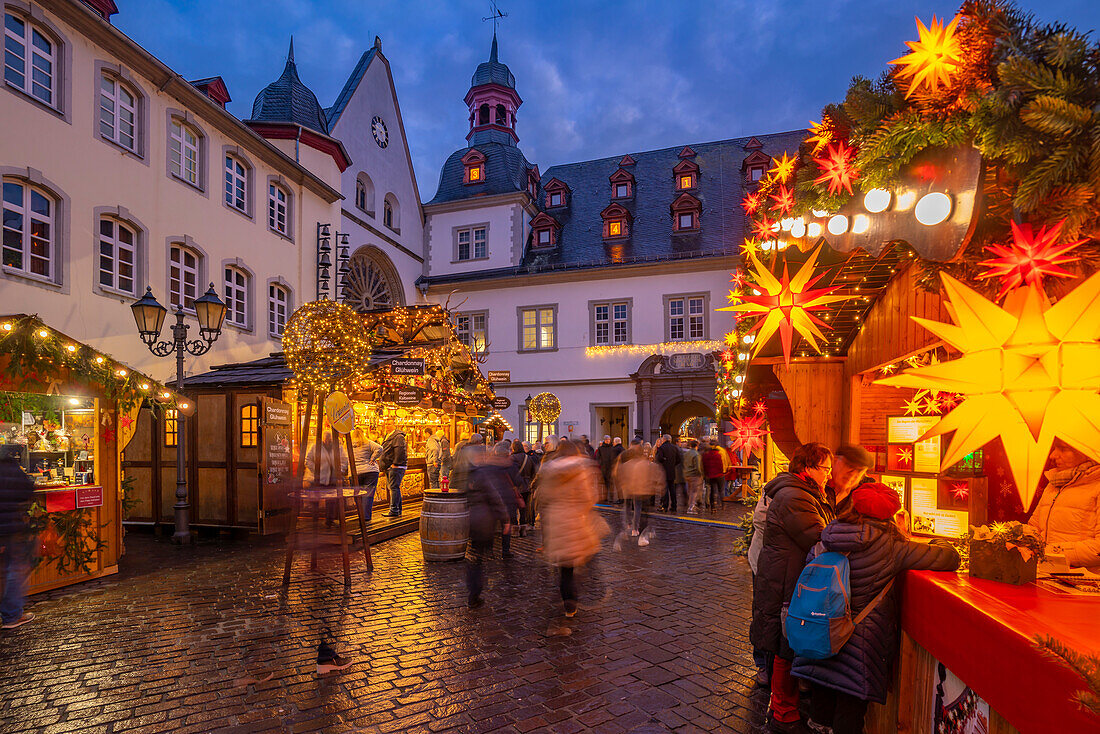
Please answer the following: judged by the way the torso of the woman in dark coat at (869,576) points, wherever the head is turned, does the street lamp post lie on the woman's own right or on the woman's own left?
on the woman's own left

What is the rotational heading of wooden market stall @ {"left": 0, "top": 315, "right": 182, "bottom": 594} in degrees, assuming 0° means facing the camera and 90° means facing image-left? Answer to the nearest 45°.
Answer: approximately 315°

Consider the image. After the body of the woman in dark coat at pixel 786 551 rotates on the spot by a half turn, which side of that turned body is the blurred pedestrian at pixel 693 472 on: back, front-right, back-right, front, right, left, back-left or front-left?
right

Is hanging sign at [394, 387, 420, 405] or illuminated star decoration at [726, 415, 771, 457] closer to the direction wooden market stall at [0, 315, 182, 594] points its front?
the illuminated star decoration

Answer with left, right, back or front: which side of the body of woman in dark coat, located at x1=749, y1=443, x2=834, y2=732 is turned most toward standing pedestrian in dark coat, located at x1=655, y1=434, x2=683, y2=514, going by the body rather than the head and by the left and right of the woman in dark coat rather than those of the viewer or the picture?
left

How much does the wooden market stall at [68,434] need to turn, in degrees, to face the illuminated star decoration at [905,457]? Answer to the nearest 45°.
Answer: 0° — it already faces it

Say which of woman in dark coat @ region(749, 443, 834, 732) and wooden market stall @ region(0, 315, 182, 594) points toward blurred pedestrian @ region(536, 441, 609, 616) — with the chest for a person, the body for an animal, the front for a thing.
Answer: the wooden market stall

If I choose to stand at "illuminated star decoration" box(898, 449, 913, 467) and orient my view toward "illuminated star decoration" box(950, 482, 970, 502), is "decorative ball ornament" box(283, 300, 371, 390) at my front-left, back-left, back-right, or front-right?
back-right

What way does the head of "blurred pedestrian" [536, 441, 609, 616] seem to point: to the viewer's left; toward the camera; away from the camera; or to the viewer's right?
away from the camera

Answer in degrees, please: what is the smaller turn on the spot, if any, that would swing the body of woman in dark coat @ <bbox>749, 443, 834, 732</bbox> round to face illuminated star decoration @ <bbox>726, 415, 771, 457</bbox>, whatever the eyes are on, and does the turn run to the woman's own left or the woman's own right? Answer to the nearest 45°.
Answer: approximately 90° to the woman's own left

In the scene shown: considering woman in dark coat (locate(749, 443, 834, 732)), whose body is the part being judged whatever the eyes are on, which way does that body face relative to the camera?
to the viewer's right

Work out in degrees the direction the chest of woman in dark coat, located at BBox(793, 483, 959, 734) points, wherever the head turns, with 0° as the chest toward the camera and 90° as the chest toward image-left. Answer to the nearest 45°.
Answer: approximately 225°

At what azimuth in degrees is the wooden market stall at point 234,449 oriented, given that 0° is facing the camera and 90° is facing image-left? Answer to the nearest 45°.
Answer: approximately 315°

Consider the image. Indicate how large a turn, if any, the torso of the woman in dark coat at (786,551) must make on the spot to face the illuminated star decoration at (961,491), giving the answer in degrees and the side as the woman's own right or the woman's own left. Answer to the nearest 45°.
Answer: approximately 45° to the woman's own left

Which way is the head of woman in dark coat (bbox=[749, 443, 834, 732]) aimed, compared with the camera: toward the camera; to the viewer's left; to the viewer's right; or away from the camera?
to the viewer's right
